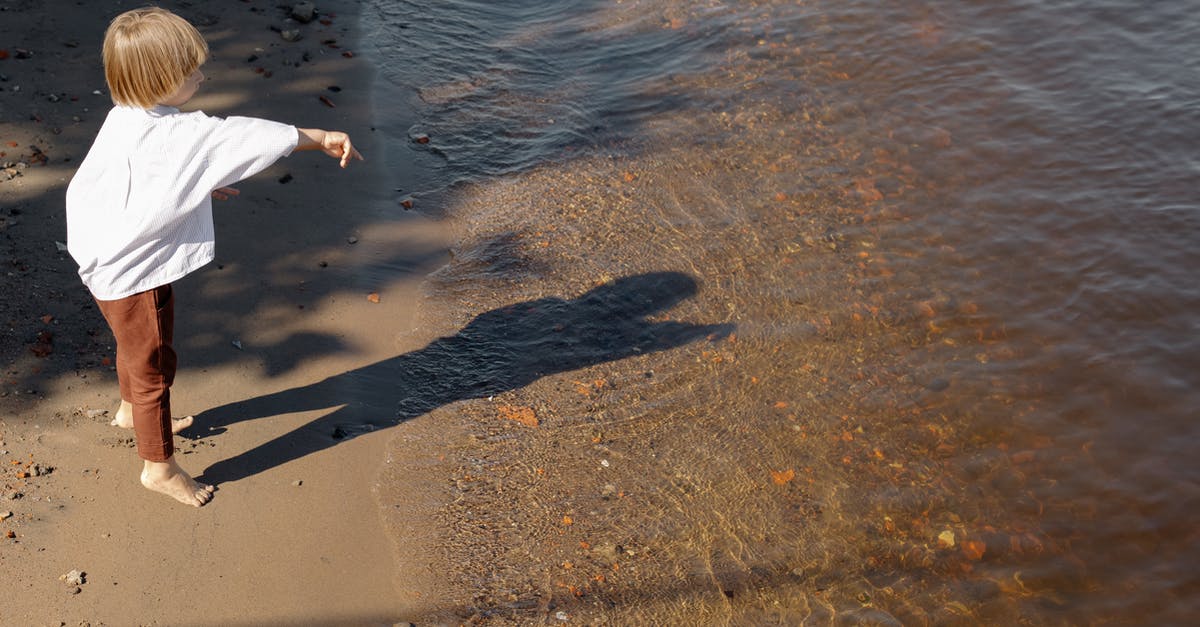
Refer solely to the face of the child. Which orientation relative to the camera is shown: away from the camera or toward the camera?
away from the camera

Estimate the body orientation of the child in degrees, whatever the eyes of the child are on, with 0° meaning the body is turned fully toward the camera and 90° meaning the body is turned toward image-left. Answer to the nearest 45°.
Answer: approximately 270°

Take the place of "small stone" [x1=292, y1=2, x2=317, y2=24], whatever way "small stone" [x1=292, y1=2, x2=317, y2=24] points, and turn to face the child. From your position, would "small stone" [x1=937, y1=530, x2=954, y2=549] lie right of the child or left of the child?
left

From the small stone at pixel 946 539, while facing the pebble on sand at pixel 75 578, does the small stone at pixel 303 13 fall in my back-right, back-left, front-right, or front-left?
front-right

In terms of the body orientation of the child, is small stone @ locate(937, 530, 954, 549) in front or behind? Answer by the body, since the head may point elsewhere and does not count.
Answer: in front

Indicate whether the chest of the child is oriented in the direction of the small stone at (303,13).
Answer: no

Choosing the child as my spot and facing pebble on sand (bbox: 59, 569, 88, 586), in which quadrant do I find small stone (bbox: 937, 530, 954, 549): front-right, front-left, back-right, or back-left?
back-left
